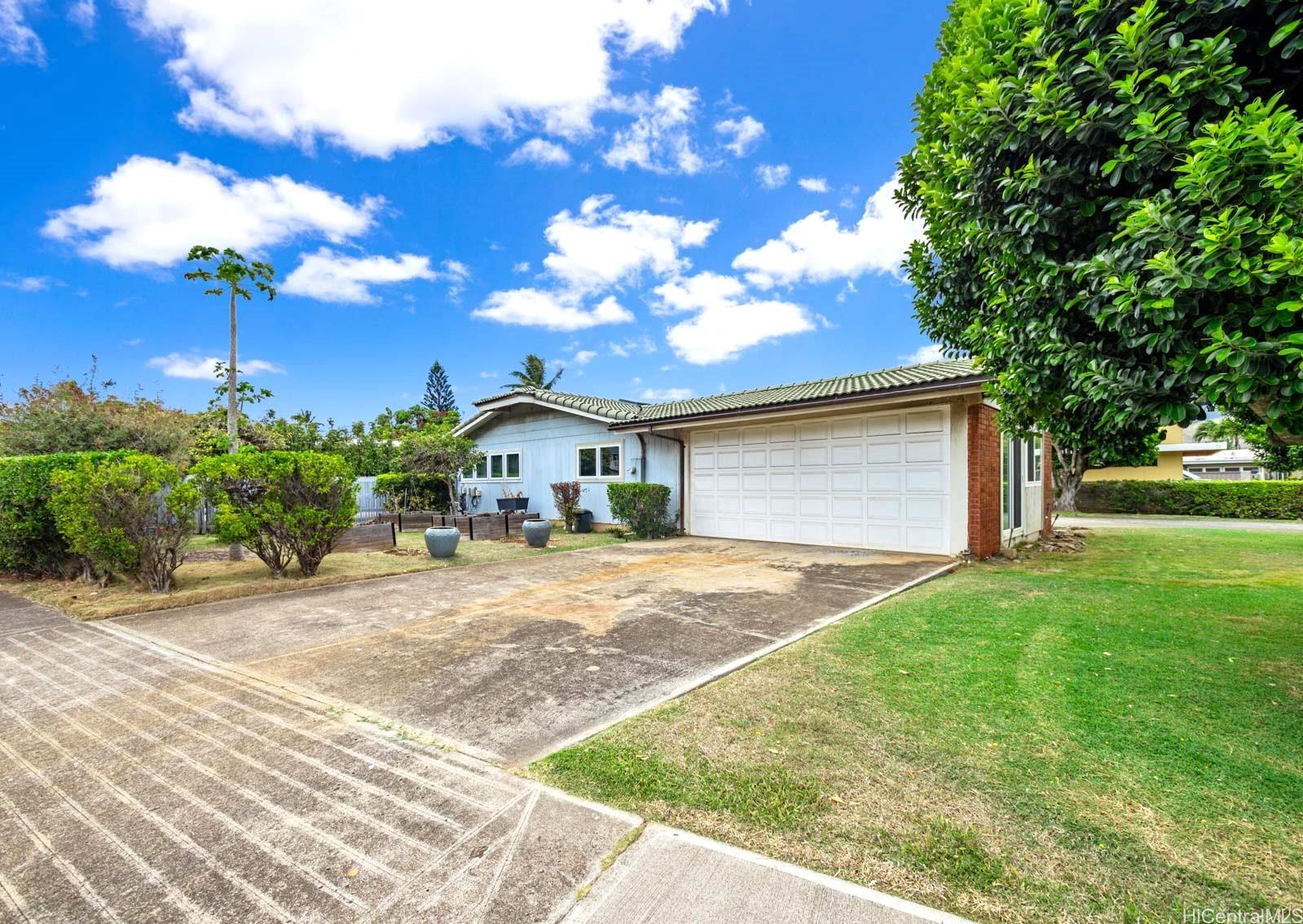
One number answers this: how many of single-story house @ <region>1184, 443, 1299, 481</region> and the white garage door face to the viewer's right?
0

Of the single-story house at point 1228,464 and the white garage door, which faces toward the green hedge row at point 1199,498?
the single-story house

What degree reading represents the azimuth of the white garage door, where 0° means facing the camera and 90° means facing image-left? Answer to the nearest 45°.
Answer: approximately 45°

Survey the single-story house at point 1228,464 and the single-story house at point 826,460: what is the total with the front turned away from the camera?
0

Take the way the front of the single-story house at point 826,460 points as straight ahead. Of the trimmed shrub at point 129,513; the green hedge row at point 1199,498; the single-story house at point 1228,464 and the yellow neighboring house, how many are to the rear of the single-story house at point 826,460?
3

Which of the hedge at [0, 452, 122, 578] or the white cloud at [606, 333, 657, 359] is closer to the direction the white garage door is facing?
the hedge

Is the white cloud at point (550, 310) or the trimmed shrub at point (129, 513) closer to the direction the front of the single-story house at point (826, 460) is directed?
the trimmed shrub

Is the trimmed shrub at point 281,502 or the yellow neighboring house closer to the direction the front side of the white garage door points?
the trimmed shrub

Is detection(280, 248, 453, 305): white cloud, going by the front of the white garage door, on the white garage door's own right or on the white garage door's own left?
on the white garage door's own right

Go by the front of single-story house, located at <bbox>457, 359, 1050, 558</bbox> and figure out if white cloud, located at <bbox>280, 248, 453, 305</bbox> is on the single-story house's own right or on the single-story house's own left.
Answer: on the single-story house's own right
